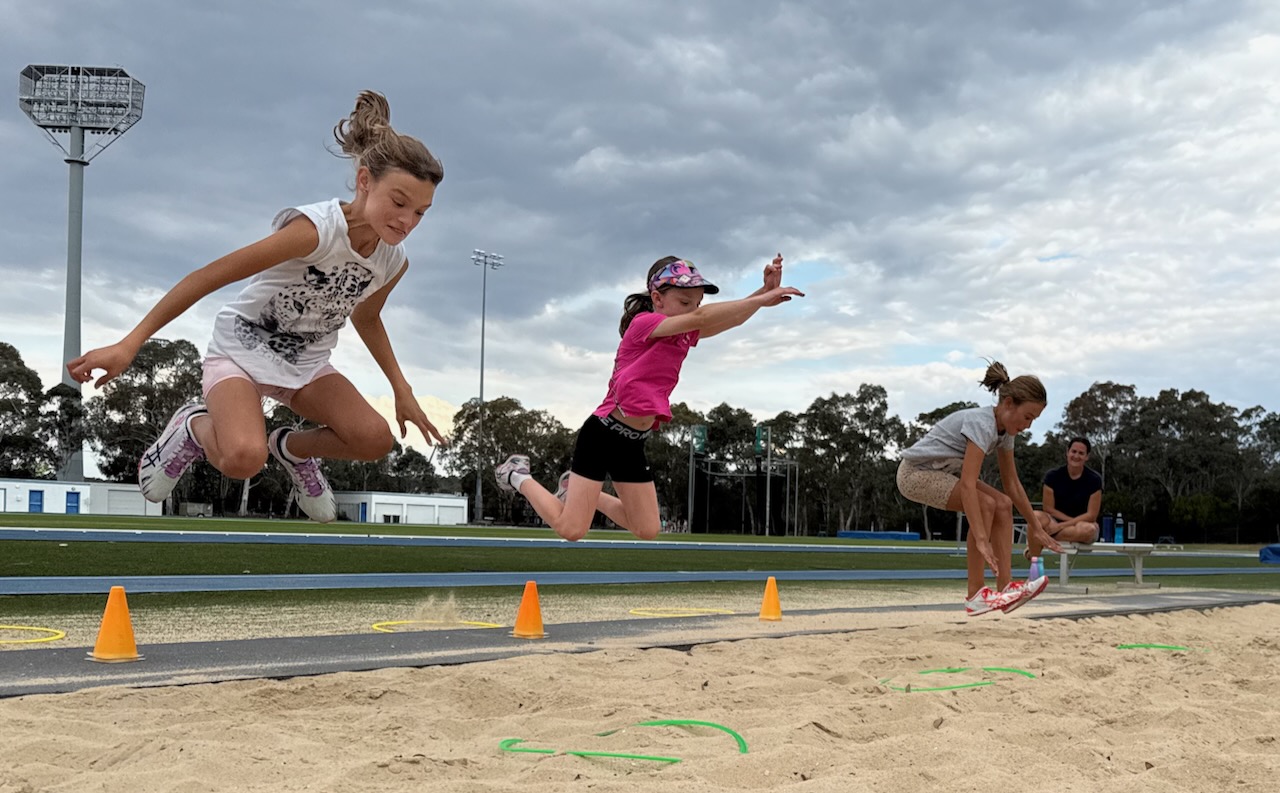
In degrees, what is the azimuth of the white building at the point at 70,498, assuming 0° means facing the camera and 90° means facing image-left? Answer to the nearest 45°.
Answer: approximately 0°

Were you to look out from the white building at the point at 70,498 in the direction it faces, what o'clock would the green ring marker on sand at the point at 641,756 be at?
The green ring marker on sand is roughly at 12 o'clock from the white building.

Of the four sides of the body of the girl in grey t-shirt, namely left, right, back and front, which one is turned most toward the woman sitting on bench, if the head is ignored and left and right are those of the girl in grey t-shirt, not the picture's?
left

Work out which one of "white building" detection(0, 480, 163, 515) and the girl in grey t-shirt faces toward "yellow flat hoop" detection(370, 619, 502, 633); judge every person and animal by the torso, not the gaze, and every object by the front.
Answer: the white building

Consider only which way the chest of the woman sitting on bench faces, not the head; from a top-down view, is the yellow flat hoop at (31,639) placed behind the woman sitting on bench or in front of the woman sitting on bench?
in front

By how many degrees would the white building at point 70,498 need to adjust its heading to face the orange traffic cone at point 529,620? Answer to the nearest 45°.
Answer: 0° — it already faces it

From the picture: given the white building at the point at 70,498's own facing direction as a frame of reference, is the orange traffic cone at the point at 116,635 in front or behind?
in front

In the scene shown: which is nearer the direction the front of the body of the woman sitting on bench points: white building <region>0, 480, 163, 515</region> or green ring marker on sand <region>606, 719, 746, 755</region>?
the green ring marker on sand
